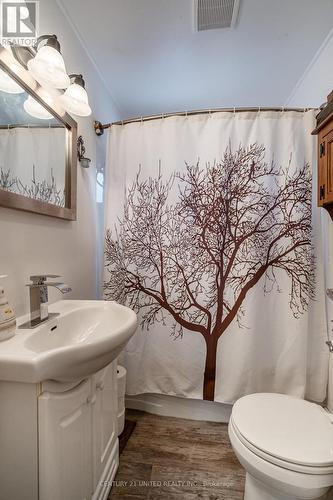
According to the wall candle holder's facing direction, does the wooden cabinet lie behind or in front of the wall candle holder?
in front

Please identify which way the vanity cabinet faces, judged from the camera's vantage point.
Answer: facing the viewer and to the right of the viewer

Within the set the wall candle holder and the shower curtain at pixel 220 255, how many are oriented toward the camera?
1

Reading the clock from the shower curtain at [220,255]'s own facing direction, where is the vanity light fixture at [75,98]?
The vanity light fixture is roughly at 2 o'clock from the shower curtain.

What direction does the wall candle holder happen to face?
to the viewer's right

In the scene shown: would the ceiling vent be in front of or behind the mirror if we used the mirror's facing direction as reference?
in front

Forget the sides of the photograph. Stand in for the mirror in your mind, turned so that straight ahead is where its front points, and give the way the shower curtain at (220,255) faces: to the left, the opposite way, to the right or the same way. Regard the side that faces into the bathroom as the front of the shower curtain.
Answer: to the right

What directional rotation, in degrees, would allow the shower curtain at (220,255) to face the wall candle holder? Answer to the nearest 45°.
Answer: approximately 90° to its right
